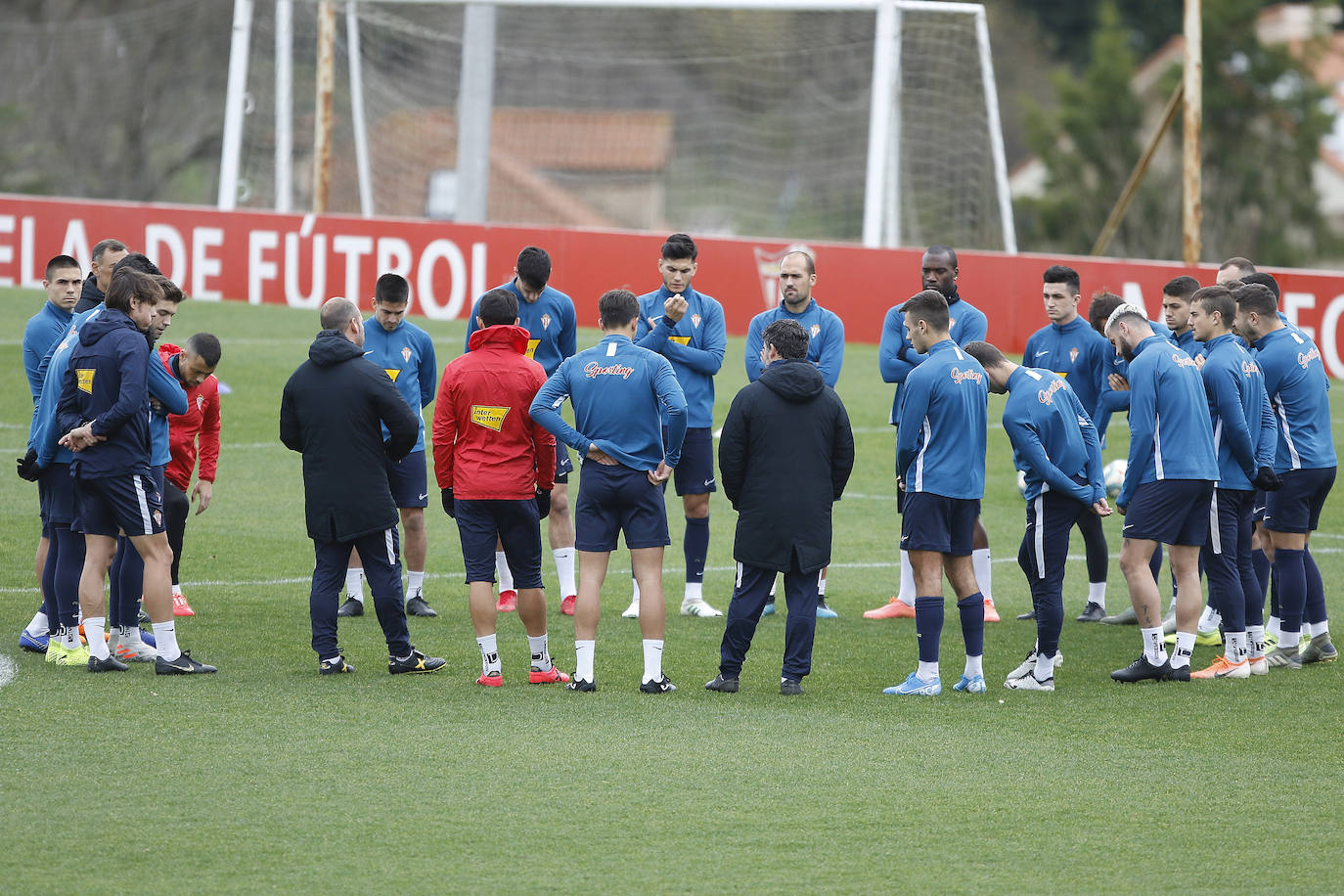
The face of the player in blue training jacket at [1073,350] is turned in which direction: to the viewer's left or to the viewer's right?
to the viewer's left

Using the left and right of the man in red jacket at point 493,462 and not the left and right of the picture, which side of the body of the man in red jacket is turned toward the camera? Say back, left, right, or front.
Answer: back

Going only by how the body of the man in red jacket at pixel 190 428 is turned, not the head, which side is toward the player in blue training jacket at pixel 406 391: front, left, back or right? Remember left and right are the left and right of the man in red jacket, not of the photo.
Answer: left

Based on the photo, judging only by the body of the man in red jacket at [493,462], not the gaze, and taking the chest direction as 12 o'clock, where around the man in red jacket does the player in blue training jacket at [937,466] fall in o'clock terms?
The player in blue training jacket is roughly at 3 o'clock from the man in red jacket.

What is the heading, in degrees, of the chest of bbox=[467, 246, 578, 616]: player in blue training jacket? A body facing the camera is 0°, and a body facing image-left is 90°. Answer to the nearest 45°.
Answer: approximately 0°

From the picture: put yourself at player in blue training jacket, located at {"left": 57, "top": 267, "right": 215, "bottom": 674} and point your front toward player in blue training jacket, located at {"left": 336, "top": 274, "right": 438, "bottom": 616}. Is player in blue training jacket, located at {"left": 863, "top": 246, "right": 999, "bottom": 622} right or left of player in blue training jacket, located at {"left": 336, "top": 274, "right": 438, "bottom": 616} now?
right

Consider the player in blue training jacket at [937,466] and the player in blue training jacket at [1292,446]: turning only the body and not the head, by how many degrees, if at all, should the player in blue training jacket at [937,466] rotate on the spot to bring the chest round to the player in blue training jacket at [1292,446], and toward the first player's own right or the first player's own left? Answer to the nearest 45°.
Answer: approximately 90° to the first player's own right

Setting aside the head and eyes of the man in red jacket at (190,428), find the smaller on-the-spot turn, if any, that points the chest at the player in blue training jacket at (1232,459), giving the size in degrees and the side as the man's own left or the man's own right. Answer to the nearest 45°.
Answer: approximately 45° to the man's own left

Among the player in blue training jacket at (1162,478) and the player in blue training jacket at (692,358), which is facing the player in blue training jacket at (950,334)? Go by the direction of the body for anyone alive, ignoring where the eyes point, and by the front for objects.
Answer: the player in blue training jacket at (1162,478)
